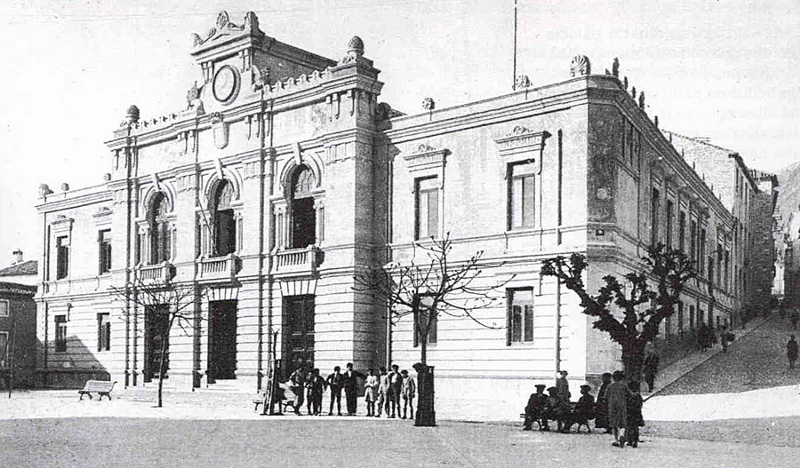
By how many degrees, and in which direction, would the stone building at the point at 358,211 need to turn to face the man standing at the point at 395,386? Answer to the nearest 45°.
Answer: approximately 45° to its left

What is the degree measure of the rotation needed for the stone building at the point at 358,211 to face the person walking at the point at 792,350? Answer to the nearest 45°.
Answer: approximately 135° to its left

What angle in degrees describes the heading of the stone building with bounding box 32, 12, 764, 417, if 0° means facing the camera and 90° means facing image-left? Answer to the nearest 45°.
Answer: approximately 45°
